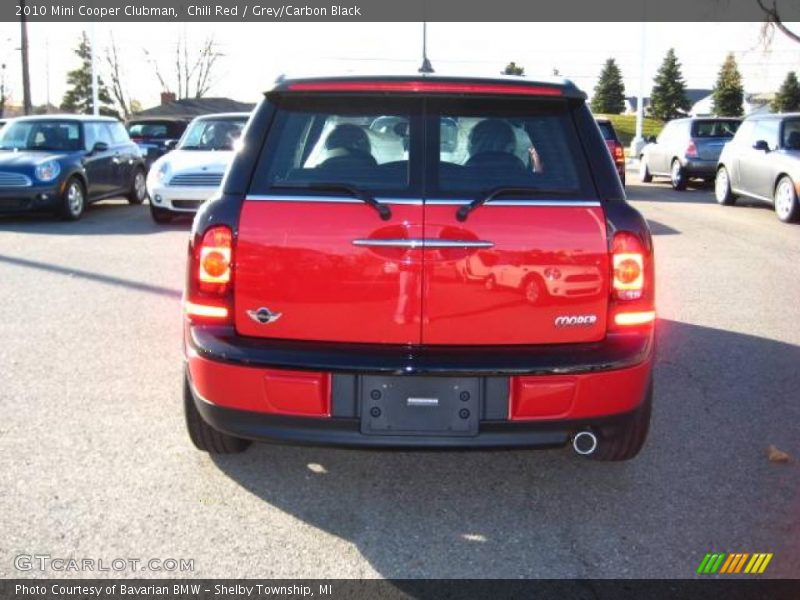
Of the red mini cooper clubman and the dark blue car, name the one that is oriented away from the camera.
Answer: the red mini cooper clubman

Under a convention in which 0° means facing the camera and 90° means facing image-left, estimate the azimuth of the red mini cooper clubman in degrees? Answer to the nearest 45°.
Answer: approximately 180°

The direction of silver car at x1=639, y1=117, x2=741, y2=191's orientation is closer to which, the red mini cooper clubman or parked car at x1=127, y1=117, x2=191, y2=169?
the parked car

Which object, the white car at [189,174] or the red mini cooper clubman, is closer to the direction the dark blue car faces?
the red mini cooper clubman

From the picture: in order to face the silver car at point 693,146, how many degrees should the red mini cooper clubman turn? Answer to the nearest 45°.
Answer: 0° — it already faces it

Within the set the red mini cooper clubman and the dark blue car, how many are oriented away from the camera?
1

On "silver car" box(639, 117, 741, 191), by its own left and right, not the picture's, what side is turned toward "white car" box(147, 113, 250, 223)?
left

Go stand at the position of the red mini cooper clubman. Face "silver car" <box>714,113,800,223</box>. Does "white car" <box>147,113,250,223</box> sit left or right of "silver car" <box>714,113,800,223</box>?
left

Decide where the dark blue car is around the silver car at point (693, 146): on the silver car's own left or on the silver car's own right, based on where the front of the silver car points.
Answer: on the silver car's own left

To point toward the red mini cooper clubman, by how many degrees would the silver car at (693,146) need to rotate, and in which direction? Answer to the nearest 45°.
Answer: approximately 135° to its left

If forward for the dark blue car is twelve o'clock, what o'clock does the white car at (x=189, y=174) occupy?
The white car is roughly at 9 o'clock from the dark blue car.

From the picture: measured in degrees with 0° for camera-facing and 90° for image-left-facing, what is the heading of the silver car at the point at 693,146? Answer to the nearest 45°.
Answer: approximately 135°

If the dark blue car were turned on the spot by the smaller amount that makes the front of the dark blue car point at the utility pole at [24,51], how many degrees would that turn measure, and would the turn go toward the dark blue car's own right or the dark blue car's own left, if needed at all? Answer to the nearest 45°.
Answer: approximately 135° to the dark blue car's own right
